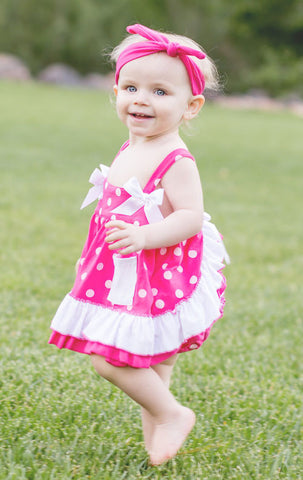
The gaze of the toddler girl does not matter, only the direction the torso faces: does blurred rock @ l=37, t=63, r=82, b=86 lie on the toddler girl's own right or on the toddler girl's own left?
on the toddler girl's own right

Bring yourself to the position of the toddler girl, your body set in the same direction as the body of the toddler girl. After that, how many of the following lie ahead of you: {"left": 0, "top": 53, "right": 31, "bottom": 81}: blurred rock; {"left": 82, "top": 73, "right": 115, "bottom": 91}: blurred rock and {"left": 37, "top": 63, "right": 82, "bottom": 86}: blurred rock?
0

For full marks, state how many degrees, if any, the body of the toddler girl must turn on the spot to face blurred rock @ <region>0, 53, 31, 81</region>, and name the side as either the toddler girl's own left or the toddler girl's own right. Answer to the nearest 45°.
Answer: approximately 135° to the toddler girl's own right

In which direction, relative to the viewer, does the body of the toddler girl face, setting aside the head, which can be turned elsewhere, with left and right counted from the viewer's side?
facing the viewer and to the left of the viewer

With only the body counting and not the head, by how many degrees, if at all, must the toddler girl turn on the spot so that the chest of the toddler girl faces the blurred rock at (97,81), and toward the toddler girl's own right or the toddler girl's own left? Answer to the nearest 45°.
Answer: approximately 135° to the toddler girl's own right
